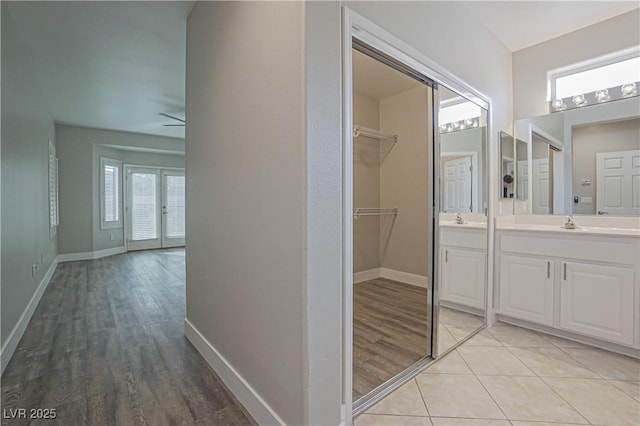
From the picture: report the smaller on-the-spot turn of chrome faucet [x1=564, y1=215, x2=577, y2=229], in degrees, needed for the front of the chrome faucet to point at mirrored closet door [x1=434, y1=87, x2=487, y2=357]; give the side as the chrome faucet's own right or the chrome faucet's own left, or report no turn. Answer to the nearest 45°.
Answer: approximately 45° to the chrome faucet's own right

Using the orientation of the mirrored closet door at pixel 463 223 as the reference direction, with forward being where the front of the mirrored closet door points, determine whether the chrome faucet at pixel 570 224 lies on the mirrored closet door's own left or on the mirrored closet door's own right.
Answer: on the mirrored closet door's own left

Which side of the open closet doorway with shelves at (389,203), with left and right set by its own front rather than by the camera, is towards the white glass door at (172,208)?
back

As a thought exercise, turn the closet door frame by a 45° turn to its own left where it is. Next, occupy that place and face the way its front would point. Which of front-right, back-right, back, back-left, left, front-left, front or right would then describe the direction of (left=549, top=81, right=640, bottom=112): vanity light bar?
front-left

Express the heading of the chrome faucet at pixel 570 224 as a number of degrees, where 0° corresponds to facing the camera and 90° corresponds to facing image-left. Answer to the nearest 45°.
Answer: approximately 0°

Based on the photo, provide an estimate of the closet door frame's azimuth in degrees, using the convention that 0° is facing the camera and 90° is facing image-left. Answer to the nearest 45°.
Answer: approximately 315°

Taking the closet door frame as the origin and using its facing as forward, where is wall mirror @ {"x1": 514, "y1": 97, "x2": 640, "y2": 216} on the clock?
The wall mirror is roughly at 9 o'clock from the closet door frame.

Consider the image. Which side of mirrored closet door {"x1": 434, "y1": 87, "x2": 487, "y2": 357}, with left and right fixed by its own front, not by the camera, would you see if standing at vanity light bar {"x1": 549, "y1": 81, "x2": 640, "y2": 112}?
left

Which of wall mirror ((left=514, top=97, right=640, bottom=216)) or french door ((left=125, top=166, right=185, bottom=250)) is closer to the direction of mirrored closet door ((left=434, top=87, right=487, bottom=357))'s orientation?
the wall mirror
